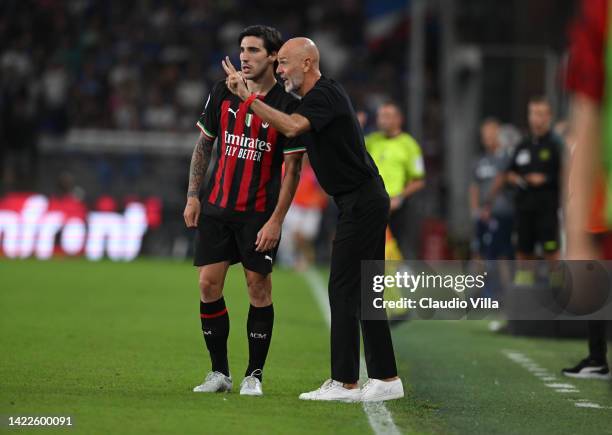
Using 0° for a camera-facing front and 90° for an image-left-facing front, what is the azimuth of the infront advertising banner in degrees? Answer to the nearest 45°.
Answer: approximately 0°

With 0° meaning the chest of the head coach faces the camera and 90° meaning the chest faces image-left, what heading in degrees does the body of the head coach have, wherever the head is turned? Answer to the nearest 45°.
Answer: approximately 90°

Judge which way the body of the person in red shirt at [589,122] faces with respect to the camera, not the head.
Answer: to the viewer's left

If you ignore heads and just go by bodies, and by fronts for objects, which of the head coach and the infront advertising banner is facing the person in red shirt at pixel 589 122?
the infront advertising banner

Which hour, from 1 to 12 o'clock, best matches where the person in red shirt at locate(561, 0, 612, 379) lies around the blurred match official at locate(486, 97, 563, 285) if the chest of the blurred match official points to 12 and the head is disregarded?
The person in red shirt is roughly at 12 o'clock from the blurred match official.

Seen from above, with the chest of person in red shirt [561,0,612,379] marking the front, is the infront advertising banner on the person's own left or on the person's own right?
on the person's own right

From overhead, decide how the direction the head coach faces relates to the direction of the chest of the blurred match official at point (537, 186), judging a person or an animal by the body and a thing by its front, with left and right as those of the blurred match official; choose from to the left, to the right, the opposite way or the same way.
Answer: to the right

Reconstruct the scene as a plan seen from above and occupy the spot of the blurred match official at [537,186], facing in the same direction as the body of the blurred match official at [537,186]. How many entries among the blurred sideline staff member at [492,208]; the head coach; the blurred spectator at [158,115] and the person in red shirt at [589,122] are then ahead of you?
2

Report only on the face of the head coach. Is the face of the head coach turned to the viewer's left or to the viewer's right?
to the viewer's left

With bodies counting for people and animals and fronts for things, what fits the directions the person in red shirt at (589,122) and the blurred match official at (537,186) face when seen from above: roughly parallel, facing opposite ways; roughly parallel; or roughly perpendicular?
roughly perpendicular

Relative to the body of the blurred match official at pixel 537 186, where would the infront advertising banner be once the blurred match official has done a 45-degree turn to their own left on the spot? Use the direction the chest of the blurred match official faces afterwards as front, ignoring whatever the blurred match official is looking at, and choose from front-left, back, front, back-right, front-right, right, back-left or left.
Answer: back

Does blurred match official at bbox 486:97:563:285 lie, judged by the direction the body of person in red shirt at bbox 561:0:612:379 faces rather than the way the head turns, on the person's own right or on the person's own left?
on the person's own right

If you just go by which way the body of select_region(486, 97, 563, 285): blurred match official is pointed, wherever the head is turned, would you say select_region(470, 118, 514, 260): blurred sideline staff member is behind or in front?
behind
